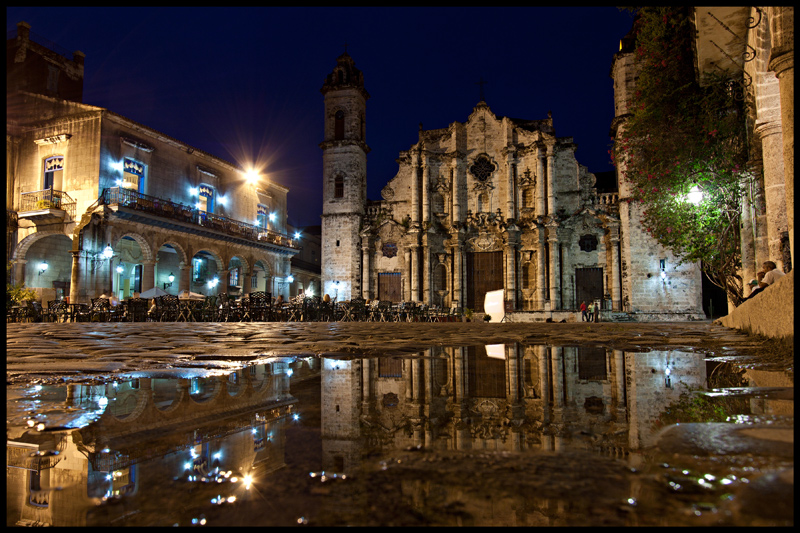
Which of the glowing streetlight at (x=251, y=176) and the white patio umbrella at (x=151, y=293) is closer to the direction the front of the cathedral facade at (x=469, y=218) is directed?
the white patio umbrella

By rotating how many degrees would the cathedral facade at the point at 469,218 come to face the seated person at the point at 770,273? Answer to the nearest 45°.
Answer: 0° — it already faces them

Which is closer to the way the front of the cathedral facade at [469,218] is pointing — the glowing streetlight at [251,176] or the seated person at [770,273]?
the seated person

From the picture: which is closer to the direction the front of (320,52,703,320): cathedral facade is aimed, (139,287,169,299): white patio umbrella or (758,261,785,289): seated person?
the seated person

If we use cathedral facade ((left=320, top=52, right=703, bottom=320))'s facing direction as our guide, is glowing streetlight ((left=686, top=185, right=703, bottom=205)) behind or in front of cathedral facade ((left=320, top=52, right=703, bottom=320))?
in front

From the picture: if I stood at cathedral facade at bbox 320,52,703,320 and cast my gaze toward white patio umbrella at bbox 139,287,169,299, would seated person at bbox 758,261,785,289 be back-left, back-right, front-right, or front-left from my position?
front-left

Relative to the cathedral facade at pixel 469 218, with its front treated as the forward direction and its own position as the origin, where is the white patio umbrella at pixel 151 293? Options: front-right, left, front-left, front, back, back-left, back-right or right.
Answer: front-right

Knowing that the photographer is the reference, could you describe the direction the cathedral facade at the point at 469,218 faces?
facing the viewer

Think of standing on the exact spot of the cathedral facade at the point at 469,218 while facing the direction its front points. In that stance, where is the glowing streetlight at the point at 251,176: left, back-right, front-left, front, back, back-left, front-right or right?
right
